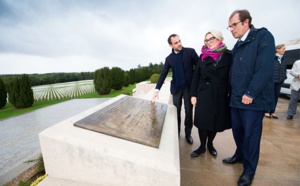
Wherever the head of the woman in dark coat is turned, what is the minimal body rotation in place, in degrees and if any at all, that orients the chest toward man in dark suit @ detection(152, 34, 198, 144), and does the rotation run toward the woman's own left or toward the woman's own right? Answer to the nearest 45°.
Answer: approximately 90° to the woman's own right

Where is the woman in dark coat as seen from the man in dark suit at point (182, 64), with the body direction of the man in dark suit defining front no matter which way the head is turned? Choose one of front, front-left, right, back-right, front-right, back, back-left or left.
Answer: front-left

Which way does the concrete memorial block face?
to the viewer's right

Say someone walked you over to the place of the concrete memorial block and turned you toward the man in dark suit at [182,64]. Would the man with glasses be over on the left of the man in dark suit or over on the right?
right

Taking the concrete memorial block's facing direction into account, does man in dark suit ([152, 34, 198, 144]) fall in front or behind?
in front

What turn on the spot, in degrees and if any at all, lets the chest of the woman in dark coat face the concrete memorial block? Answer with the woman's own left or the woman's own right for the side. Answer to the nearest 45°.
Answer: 0° — they already face it

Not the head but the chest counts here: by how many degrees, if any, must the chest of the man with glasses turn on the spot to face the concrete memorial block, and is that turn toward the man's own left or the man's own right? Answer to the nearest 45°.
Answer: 0° — they already face it
